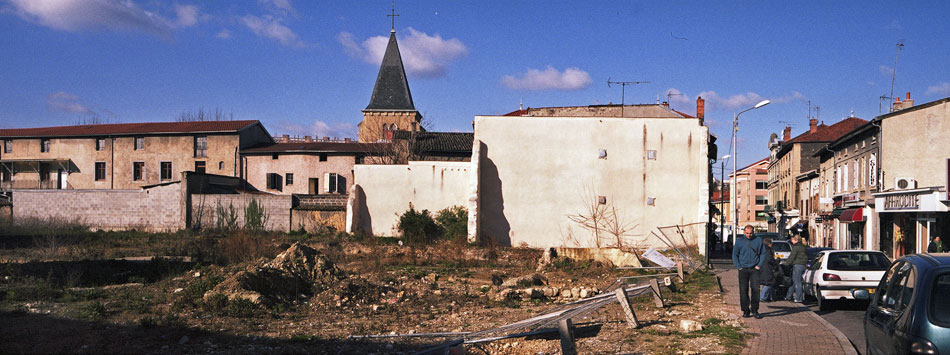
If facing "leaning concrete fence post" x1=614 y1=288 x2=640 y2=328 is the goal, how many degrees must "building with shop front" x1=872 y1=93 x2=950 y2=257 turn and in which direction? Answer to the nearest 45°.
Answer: approximately 45° to its left

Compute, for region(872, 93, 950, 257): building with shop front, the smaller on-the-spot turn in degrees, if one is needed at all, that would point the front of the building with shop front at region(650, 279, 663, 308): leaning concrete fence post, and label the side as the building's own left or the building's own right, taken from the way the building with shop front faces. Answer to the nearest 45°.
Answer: approximately 45° to the building's own left

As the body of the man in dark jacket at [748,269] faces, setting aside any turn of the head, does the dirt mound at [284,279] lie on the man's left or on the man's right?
on the man's right

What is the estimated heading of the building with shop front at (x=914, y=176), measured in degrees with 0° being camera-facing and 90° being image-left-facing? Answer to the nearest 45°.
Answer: approximately 45°

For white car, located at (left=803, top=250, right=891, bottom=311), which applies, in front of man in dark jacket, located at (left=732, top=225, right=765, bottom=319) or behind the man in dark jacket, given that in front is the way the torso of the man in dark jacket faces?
behind

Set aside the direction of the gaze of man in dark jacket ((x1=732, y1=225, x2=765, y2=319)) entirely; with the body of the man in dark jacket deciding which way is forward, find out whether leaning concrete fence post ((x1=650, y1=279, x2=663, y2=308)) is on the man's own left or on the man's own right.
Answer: on the man's own right

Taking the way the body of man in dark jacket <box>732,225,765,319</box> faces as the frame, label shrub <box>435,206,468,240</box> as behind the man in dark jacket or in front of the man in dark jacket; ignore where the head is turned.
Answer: behind

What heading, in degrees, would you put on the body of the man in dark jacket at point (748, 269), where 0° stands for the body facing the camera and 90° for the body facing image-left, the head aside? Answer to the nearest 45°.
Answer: approximately 0°

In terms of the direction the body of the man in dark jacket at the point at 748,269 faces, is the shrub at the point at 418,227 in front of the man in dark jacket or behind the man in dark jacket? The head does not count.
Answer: behind

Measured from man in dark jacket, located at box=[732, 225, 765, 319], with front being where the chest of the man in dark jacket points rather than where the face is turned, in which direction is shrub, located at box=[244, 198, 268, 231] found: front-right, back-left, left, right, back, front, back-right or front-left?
back-right
